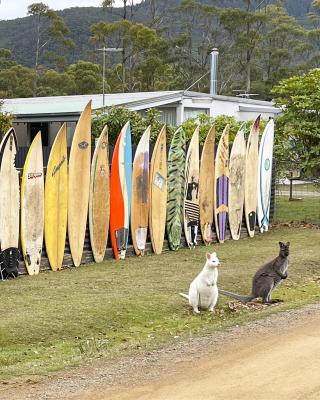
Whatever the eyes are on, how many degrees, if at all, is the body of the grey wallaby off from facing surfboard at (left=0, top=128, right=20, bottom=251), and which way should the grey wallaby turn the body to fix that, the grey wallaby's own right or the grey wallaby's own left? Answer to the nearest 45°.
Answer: approximately 180°

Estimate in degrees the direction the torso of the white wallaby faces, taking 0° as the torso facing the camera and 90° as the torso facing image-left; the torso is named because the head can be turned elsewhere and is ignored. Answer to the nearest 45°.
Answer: approximately 315°

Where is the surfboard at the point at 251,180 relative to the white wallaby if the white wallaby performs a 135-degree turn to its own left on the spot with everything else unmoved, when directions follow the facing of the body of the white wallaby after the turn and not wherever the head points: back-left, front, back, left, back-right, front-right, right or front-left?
front

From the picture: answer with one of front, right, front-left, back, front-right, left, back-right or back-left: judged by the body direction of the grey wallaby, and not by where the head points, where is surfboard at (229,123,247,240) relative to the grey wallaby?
left

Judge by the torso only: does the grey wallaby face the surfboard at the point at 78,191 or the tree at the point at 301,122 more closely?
the tree

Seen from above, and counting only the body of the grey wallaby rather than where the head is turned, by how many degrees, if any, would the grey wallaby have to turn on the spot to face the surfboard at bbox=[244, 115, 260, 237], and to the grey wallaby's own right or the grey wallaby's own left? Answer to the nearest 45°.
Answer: approximately 90° to the grey wallaby's own left

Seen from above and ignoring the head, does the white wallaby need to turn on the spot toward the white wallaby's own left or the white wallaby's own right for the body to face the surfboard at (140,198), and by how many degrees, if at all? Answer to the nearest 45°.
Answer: approximately 135° to the white wallaby's own left

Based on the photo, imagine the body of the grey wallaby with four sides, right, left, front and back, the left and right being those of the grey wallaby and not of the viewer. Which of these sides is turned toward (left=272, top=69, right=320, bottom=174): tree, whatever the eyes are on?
left

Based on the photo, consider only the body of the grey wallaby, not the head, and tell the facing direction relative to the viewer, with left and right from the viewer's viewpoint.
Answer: facing to the right of the viewer

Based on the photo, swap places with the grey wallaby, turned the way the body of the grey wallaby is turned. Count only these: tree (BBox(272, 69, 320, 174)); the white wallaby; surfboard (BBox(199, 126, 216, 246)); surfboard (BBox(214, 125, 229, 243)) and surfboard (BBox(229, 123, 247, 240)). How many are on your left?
4
